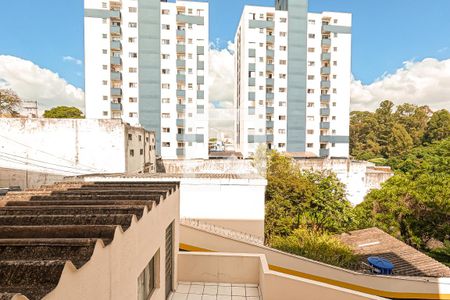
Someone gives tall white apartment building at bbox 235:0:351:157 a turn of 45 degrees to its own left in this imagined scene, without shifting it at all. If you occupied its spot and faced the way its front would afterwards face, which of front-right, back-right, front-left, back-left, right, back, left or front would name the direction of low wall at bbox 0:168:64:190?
right

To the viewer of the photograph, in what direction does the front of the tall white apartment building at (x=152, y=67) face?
facing the viewer

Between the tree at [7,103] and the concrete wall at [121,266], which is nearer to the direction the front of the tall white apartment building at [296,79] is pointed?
the concrete wall

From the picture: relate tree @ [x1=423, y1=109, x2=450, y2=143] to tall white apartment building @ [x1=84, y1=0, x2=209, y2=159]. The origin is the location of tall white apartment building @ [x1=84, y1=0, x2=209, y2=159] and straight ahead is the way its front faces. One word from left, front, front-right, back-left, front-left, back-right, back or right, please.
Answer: left

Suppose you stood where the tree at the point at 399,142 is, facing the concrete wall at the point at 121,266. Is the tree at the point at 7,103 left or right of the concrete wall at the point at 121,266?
right

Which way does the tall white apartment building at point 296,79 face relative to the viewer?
toward the camera

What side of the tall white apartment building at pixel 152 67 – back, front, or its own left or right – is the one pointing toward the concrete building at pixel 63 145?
front

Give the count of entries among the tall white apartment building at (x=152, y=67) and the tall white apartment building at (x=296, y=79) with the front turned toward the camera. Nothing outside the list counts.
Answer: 2

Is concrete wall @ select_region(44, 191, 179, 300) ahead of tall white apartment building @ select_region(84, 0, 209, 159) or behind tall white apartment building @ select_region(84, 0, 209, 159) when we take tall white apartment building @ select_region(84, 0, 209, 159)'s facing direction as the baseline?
ahead

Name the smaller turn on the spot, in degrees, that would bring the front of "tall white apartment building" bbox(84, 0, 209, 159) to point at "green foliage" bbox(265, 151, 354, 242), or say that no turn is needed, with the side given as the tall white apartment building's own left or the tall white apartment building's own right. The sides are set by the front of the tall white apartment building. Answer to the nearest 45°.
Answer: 0° — it already faces it

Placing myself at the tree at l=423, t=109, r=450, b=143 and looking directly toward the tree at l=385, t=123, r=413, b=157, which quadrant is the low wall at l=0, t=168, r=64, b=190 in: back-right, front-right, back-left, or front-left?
front-left

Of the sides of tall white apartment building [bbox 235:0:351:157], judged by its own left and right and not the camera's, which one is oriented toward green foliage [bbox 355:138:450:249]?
front

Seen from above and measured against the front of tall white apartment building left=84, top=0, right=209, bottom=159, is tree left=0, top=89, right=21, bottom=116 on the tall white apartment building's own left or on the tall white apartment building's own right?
on the tall white apartment building's own right

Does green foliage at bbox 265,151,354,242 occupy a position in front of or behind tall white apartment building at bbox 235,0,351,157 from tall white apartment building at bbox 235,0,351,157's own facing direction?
in front
